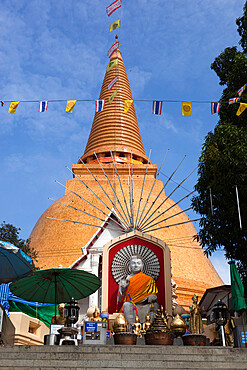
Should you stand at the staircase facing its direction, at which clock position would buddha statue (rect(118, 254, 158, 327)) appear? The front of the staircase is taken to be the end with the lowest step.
The buddha statue is roughly at 6 o'clock from the staircase.

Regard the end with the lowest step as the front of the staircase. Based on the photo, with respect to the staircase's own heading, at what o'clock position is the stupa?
The stupa is roughly at 6 o'clock from the staircase.

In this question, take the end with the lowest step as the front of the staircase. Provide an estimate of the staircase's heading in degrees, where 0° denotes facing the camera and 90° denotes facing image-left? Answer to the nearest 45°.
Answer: approximately 0°
